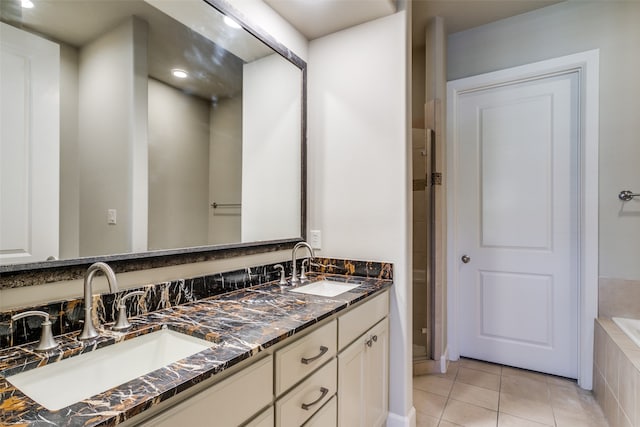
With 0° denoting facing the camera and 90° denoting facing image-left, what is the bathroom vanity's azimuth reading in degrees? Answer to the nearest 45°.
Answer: approximately 315°

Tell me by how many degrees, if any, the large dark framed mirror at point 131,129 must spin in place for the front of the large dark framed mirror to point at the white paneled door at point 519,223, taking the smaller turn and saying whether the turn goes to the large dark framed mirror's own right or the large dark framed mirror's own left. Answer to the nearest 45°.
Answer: approximately 45° to the large dark framed mirror's own left

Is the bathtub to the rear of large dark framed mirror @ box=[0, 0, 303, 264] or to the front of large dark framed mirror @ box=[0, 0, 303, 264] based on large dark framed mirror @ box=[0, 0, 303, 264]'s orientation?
to the front
